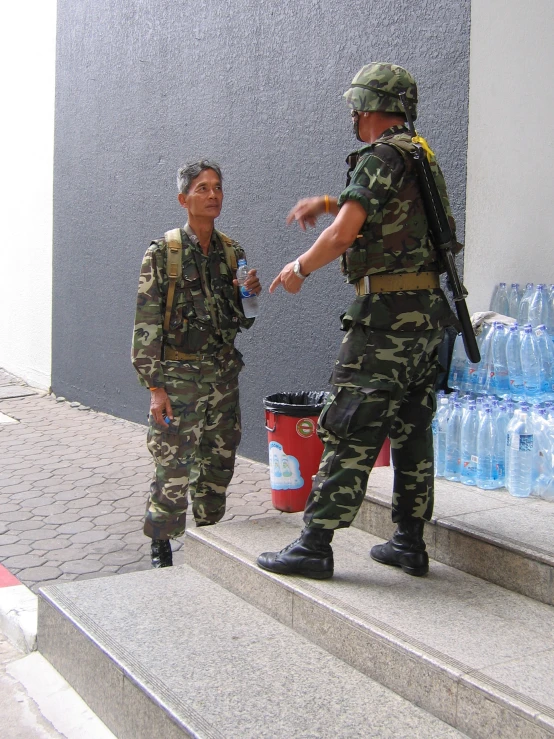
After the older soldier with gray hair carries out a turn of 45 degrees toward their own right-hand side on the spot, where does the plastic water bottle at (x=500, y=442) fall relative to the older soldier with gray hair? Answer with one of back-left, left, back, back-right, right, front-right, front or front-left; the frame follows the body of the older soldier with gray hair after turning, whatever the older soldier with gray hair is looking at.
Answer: left

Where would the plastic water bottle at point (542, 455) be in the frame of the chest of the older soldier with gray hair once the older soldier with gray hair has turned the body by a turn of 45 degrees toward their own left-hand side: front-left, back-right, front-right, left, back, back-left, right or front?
front

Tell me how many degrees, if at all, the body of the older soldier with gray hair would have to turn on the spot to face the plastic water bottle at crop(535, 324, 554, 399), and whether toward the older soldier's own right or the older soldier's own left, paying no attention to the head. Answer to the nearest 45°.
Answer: approximately 45° to the older soldier's own left

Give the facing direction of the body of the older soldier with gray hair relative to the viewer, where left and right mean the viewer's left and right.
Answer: facing the viewer and to the right of the viewer

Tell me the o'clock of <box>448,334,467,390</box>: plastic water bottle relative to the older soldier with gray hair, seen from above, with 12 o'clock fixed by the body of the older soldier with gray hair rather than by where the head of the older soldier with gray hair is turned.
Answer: The plastic water bottle is roughly at 10 o'clock from the older soldier with gray hair.

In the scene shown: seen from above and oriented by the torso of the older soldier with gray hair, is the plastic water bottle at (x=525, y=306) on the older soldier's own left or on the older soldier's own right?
on the older soldier's own left

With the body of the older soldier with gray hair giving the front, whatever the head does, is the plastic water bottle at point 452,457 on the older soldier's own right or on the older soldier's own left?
on the older soldier's own left

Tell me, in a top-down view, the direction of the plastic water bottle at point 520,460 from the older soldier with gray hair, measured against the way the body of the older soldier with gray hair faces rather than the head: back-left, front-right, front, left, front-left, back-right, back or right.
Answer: front-left

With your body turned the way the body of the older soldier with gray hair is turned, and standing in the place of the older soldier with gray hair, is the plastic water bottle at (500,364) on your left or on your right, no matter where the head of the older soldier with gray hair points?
on your left

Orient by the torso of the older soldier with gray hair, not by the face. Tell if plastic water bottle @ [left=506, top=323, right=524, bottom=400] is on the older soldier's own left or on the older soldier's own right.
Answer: on the older soldier's own left

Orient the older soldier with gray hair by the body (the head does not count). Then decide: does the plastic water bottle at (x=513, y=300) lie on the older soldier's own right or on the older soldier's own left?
on the older soldier's own left

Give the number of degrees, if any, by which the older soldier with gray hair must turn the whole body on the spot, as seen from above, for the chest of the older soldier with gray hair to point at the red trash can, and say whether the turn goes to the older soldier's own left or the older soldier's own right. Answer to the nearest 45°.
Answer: approximately 90° to the older soldier's own left
